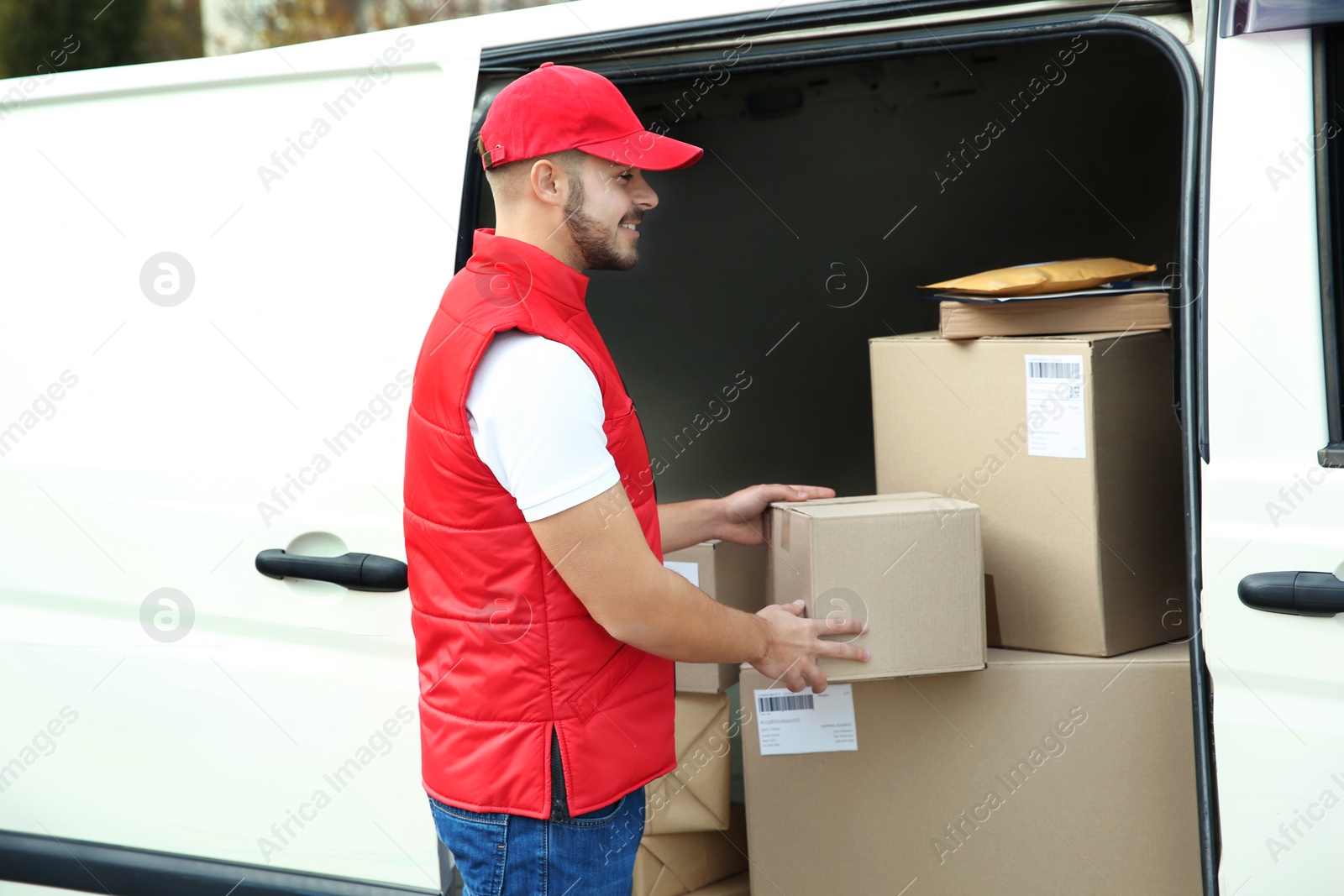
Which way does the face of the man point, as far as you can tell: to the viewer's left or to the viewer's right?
to the viewer's right

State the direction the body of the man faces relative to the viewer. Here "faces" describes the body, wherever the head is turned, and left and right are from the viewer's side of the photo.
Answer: facing to the right of the viewer

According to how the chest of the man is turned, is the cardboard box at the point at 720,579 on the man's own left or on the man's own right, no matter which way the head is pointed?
on the man's own left

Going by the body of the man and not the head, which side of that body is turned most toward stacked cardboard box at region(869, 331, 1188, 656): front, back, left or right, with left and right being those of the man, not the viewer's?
front
